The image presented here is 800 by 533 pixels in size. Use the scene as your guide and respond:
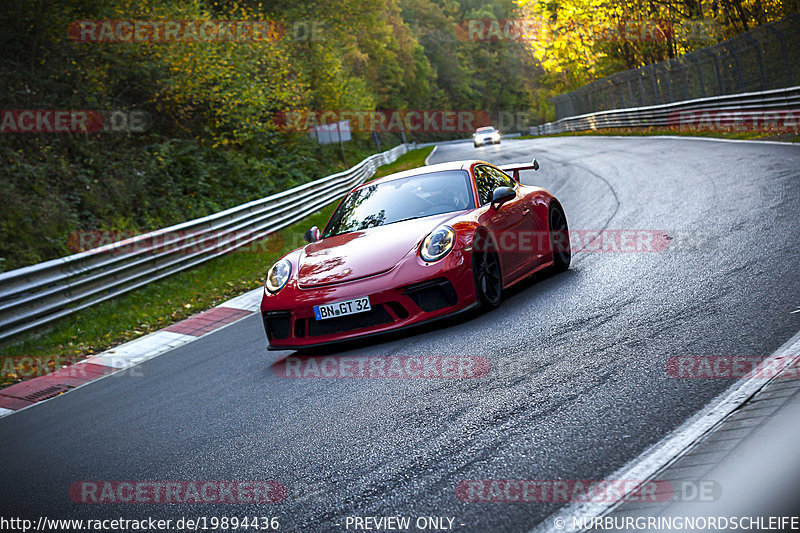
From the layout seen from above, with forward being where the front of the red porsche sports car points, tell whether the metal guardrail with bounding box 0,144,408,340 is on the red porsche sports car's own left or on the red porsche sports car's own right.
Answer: on the red porsche sports car's own right

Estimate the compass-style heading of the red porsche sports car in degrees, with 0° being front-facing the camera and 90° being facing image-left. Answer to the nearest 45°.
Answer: approximately 45°

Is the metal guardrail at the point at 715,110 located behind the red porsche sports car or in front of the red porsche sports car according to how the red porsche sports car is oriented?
behind

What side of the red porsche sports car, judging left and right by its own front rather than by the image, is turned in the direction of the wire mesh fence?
back
